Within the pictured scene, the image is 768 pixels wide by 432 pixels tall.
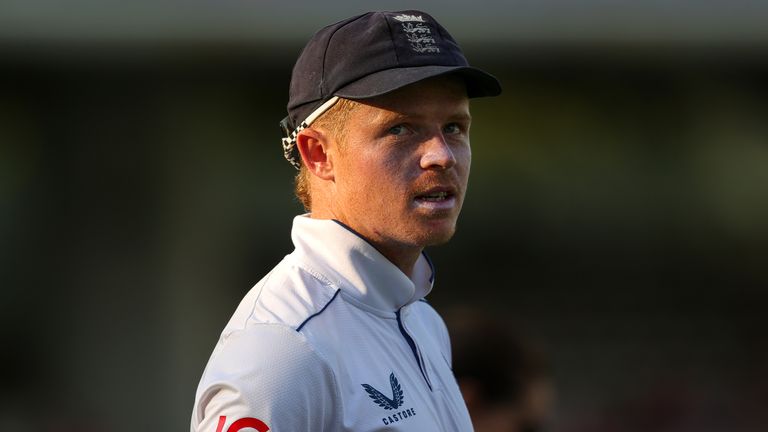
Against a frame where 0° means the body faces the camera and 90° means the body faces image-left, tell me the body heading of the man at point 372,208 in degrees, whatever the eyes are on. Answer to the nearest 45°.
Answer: approximately 315°

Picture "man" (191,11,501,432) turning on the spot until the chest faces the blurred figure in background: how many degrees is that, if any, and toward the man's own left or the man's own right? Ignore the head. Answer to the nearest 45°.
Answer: approximately 135° to the man's own left
